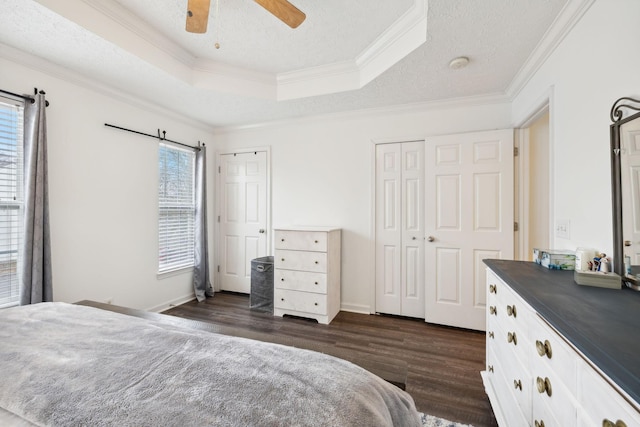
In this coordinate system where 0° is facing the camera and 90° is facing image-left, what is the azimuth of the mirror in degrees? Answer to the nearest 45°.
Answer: approximately 45°

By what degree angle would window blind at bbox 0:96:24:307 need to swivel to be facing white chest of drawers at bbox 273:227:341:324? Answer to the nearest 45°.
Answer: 0° — it already faces it

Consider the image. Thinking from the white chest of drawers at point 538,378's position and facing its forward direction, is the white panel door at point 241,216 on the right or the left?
on its right

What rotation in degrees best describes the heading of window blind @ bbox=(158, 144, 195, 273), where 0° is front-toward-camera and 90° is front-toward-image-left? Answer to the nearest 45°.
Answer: approximately 315°

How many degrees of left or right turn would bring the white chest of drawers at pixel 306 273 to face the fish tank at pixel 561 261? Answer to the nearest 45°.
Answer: approximately 90° to its left

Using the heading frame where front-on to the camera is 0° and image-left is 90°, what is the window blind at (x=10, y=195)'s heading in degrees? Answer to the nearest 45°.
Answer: approximately 315°

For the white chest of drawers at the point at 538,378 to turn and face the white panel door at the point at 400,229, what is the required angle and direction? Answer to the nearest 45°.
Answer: approximately 90° to its right

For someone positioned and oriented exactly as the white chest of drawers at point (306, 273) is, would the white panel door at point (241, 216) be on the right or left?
on its right

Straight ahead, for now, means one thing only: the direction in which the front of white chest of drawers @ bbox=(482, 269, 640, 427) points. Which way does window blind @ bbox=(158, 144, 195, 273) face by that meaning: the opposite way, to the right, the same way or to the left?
the opposite way

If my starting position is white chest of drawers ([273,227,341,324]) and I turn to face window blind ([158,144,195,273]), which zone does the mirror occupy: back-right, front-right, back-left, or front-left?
back-left

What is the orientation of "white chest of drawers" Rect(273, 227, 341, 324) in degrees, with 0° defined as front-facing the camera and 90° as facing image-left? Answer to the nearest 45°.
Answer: approximately 45°

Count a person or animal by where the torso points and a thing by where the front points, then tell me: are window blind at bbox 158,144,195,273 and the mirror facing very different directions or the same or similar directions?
very different directions
